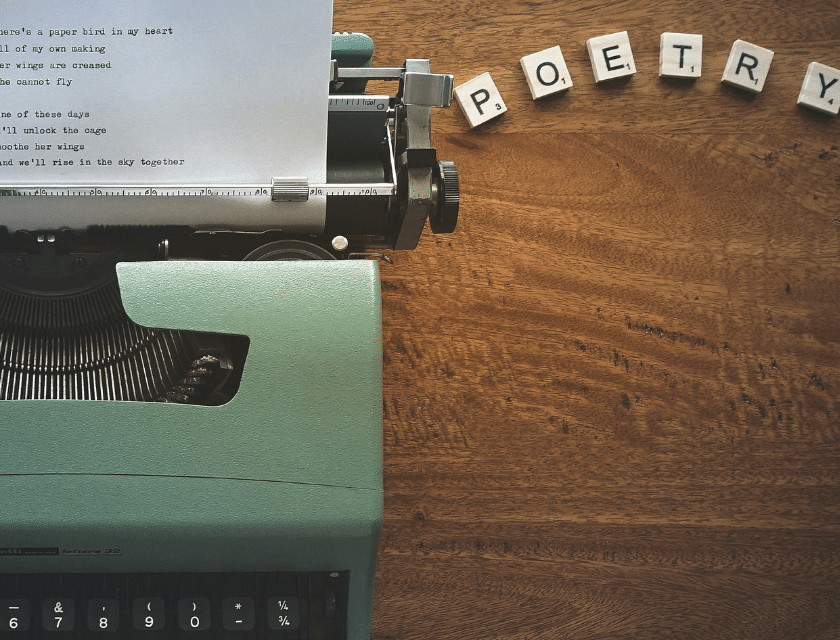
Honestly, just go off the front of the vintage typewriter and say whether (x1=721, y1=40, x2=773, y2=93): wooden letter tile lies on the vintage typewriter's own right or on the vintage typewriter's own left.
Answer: on the vintage typewriter's own left

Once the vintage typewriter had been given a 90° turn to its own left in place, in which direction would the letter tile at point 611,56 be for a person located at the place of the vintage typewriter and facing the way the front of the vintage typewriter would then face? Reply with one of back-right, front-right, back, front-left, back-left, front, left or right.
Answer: front-left

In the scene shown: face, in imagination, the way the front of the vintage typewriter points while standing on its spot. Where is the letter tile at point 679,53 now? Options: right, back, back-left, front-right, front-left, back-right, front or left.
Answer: back-left

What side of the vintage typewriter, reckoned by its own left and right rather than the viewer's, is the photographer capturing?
front

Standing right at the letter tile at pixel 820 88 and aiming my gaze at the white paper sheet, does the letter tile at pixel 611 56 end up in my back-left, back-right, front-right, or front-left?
front-right

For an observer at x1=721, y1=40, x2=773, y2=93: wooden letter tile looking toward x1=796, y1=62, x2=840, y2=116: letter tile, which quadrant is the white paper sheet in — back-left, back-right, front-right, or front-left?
back-right
